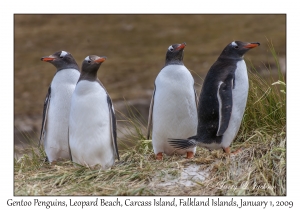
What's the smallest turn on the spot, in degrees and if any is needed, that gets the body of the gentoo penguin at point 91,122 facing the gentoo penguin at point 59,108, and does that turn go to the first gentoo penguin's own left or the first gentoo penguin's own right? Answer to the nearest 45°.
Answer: approximately 135° to the first gentoo penguin's own right

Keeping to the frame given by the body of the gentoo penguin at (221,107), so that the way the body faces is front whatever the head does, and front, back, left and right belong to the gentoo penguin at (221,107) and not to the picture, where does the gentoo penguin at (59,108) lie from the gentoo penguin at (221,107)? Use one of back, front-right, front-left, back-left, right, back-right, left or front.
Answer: back

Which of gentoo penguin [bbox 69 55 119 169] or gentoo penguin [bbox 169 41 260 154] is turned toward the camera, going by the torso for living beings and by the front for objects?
gentoo penguin [bbox 69 55 119 169]

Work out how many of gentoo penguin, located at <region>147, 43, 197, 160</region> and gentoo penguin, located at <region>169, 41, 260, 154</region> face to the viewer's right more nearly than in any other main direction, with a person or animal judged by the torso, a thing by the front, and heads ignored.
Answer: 1

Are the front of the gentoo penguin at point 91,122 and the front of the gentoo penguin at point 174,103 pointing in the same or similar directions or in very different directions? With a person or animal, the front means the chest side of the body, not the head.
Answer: same or similar directions

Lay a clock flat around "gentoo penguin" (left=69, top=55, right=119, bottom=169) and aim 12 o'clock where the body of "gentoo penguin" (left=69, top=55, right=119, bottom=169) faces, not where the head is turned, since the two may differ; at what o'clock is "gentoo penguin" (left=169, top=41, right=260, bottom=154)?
"gentoo penguin" (left=169, top=41, right=260, bottom=154) is roughly at 9 o'clock from "gentoo penguin" (left=69, top=55, right=119, bottom=169).

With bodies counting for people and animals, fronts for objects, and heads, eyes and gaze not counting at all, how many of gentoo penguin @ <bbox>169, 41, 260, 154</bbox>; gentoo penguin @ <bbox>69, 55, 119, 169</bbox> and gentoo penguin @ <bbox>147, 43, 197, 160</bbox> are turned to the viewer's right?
1

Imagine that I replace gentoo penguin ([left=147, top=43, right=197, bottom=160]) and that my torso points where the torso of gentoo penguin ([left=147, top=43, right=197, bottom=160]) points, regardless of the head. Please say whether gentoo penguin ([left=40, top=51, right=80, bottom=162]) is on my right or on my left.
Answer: on my right

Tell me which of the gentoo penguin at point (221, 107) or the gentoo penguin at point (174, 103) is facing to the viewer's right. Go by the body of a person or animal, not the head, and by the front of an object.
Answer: the gentoo penguin at point (221, 107)

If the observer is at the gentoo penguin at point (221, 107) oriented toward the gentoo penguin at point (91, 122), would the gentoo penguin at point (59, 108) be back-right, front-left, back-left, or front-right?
front-right

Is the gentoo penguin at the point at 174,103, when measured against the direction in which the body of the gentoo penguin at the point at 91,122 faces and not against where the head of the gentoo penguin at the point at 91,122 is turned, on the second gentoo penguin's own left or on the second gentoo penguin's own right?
on the second gentoo penguin's own left

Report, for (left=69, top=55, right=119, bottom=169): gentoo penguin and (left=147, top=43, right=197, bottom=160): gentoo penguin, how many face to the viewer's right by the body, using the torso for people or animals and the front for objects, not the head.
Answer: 0

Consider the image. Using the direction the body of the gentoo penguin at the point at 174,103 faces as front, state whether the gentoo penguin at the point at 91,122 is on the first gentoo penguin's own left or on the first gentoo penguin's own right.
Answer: on the first gentoo penguin's own right

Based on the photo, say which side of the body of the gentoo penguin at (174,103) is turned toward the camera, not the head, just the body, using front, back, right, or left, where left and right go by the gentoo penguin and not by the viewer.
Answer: front

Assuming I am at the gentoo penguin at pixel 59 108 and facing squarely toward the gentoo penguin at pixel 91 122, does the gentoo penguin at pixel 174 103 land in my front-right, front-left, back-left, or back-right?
front-left

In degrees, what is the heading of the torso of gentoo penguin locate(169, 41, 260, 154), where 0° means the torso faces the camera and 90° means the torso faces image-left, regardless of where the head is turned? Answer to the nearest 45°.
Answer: approximately 270°
